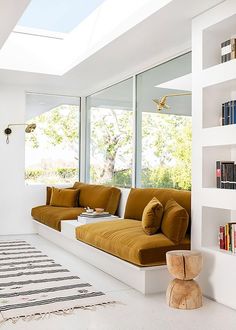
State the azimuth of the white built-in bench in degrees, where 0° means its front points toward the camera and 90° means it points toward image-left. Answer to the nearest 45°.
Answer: approximately 45°

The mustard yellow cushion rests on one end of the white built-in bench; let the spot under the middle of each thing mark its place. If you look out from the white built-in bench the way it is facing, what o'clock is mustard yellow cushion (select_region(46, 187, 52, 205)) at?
The mustard yellow cushion is roughly at 4 o'clock from the white built-in bench.

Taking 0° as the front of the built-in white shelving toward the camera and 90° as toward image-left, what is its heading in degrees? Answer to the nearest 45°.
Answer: approximately 45°

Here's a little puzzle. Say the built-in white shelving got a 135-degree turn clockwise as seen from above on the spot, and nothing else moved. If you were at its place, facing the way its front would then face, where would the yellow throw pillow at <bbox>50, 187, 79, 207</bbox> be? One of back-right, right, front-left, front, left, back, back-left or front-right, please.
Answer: front-left

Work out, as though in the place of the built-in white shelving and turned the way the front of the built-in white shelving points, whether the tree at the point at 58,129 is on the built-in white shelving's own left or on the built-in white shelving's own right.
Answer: on the built-in white shelving's own right

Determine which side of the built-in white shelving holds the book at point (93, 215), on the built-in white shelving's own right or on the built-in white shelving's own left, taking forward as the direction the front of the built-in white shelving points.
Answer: on the built-in white shelving's own right
